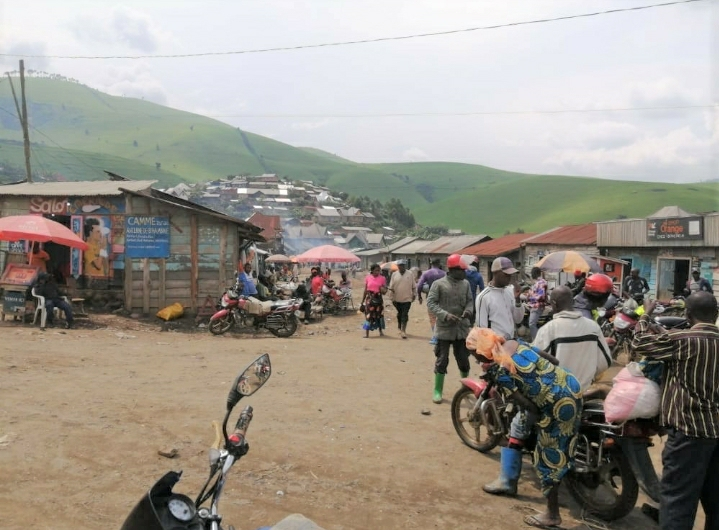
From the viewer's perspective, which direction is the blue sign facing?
toward the camera

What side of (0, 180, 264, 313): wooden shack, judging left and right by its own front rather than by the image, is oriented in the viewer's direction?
front

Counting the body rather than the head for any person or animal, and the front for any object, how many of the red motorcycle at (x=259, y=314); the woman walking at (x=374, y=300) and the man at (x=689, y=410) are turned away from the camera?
1

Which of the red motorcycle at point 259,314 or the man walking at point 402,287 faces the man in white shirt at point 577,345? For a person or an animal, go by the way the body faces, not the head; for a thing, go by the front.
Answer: the man walking

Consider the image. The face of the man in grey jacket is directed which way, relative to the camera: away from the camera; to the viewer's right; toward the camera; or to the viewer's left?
toward the camera

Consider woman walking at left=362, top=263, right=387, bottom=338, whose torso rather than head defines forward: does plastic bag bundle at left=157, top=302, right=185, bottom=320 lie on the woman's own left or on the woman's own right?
on the woman's own right

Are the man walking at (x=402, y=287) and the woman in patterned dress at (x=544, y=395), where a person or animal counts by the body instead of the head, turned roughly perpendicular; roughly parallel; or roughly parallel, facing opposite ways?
roughly perpendicular

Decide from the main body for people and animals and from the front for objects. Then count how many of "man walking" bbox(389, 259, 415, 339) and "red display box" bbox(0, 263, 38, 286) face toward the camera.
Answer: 2

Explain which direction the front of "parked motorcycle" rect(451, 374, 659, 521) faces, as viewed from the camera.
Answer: facing away from the viewer and to the left of the viewer

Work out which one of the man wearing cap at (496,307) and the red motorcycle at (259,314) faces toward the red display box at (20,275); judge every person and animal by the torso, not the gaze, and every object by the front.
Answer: the red motorcycle

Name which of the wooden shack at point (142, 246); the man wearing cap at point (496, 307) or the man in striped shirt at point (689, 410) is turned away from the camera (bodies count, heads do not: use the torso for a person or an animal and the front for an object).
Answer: the man in striped shirt

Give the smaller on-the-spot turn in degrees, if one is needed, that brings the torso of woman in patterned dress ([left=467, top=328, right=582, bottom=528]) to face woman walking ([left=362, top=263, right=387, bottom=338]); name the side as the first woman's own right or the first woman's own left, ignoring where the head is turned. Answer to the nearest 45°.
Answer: approximately 90° to the first woman's own right

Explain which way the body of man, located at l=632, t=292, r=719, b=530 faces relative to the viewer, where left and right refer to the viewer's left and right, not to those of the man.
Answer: facing away from the viewer

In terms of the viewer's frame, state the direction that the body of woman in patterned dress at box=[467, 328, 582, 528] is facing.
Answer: to the viewer's left

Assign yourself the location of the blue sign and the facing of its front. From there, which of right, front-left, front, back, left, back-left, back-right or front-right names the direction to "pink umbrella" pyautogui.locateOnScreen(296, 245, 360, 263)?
back-left

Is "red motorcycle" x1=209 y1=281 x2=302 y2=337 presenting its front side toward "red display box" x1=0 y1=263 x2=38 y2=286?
yes

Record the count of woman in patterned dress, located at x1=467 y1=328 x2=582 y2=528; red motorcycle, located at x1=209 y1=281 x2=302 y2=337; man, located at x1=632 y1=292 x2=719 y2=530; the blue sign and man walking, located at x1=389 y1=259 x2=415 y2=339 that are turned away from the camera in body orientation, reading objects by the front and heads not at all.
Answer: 1
